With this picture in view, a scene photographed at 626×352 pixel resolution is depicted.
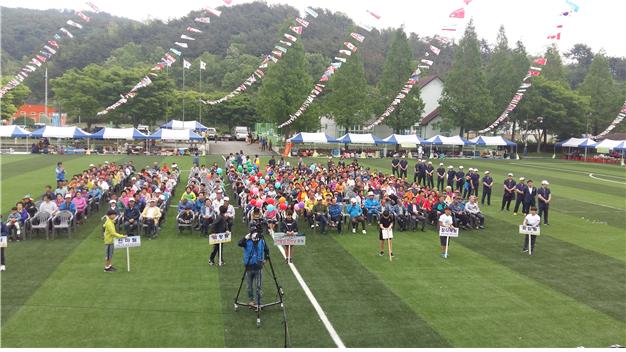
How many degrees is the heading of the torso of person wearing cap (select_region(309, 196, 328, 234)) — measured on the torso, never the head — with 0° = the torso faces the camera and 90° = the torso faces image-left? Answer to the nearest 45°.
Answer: approximately 0°

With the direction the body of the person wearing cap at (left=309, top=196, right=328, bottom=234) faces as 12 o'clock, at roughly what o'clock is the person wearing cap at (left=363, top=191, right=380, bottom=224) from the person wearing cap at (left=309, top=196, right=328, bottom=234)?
the person wearing cap at (left=363, top=191, right=380, bottom=224) is roughly at 8 o'clock from the person wearing cap at (left=309, top=196, right=328, bottom=234).

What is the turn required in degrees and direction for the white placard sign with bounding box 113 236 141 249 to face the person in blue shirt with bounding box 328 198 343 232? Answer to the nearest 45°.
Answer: approximately 135° to its left

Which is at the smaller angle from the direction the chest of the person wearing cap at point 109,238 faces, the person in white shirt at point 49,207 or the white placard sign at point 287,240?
the white placard sign

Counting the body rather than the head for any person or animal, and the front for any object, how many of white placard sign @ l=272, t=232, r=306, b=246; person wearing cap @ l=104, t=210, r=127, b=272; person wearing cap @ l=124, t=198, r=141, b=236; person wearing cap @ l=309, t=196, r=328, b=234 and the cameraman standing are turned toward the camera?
4

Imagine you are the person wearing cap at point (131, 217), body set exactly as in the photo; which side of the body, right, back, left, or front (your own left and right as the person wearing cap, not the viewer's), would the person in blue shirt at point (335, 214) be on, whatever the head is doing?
left

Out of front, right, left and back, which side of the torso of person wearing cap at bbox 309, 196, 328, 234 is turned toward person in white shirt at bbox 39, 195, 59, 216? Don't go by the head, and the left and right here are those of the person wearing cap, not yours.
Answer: right
